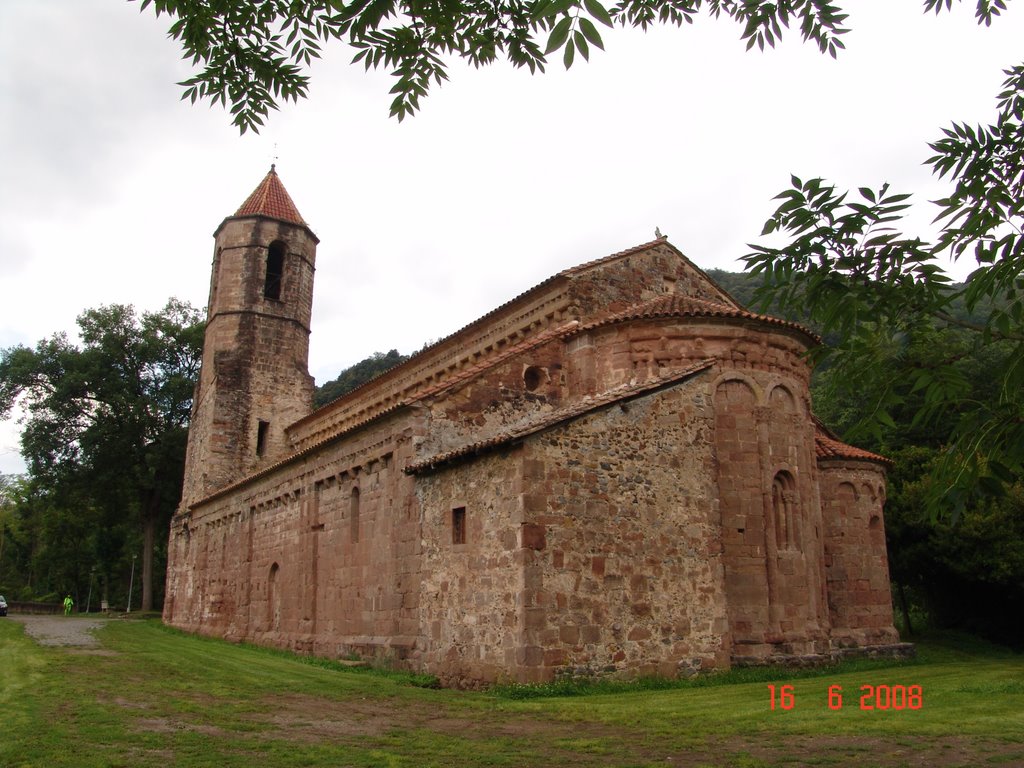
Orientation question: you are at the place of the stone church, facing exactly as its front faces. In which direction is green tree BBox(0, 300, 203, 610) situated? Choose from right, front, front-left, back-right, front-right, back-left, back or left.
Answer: front

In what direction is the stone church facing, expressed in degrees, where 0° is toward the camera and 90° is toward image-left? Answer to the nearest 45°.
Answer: approximately 135°

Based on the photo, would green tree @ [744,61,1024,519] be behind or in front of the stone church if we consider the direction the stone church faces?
behind

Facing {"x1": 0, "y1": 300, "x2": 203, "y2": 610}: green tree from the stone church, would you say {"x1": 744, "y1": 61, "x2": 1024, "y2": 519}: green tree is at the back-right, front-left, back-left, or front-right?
back-left
